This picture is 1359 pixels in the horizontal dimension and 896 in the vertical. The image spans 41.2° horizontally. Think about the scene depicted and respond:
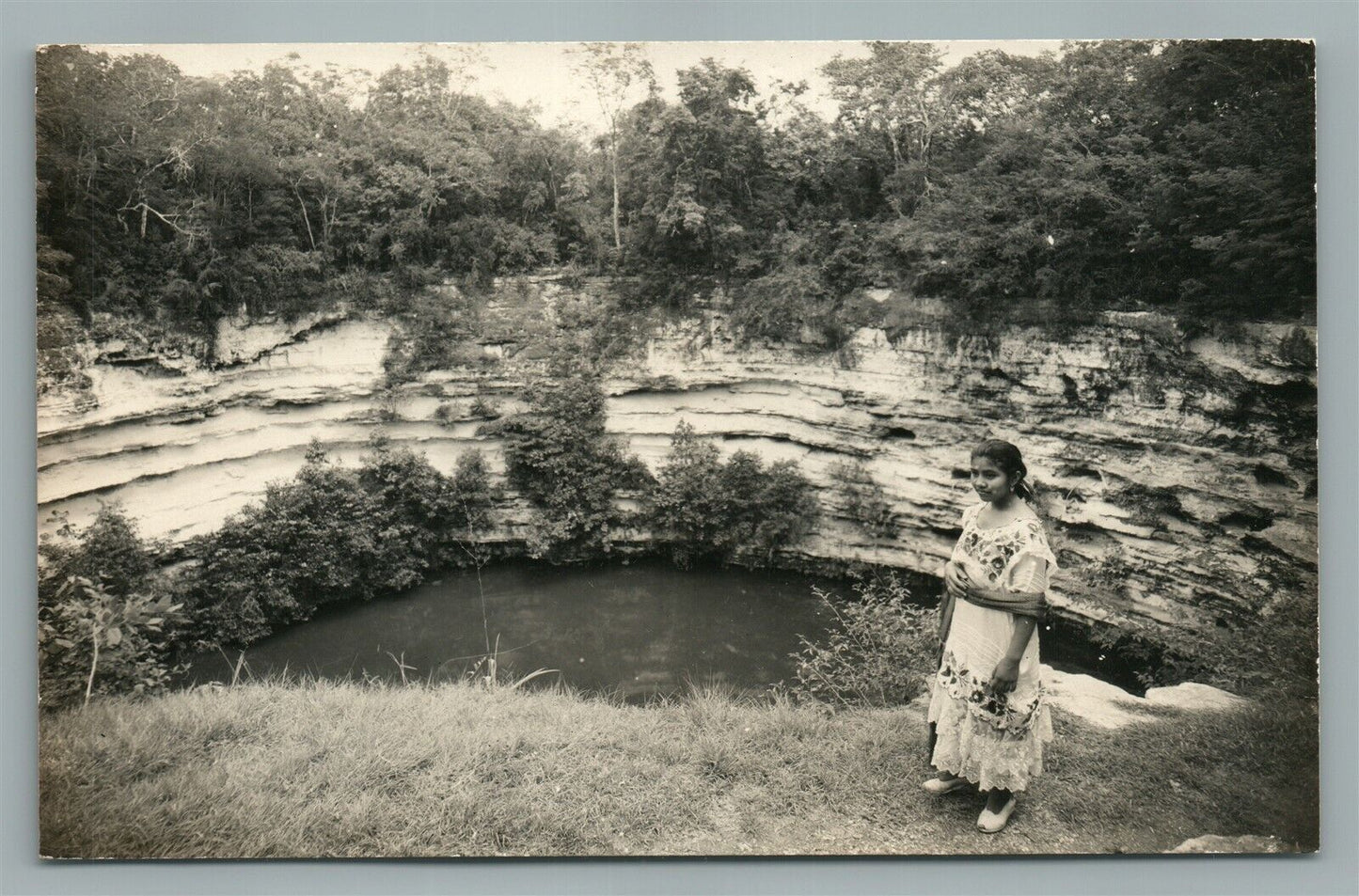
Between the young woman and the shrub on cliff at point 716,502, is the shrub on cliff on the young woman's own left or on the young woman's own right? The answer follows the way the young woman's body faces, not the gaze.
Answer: on the young woman's own right

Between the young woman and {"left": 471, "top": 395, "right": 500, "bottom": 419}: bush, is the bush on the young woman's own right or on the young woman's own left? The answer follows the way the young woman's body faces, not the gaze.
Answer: on the young woman's own right

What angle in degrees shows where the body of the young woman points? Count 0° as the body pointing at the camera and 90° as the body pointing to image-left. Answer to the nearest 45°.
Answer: approximately 45°

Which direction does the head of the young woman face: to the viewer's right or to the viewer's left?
to the viewer's left
